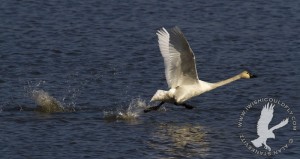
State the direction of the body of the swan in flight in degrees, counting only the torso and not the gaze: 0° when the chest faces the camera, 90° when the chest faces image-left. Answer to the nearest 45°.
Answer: approximately 270°

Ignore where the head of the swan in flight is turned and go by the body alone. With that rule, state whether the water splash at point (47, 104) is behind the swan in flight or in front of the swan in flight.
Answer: behind
